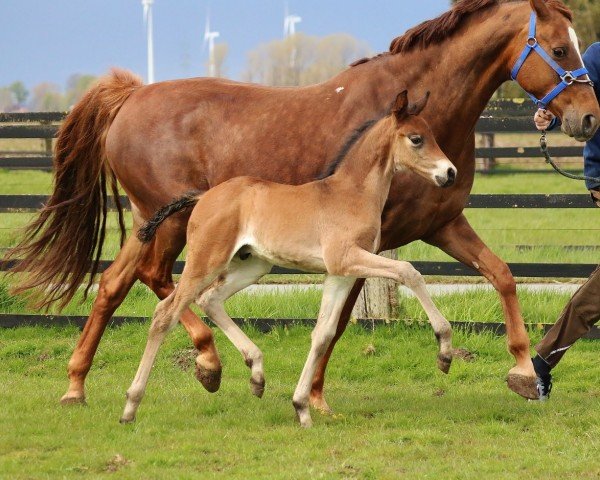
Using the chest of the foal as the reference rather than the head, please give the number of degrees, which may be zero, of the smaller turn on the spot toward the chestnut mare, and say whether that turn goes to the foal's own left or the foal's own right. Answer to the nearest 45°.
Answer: approximately 90° to the foal's own left

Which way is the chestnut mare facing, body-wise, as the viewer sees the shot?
to the viewer's right

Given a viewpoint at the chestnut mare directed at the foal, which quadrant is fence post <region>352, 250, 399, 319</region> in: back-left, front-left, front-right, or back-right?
back-left

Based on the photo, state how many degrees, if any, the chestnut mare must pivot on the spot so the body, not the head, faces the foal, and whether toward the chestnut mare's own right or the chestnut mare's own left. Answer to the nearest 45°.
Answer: approximately 90° to the chestnut mare's own right

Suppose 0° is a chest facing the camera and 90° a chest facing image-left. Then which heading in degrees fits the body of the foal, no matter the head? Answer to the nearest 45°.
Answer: approximately 270°

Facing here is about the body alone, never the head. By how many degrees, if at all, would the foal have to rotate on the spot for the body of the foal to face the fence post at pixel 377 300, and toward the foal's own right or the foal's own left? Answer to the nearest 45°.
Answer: approximately 90° to the foal's own left

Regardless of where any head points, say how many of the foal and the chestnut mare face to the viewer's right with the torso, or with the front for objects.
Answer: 2
